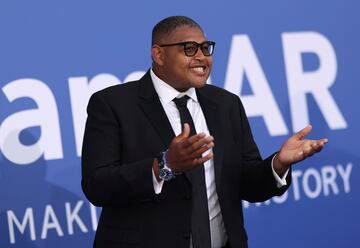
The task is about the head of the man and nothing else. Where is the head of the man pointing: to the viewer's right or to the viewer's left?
to the viewer's right

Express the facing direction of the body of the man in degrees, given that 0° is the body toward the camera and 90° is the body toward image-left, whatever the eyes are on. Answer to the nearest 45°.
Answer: approximately 315°
